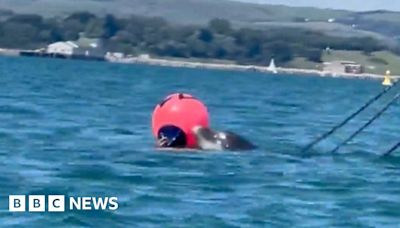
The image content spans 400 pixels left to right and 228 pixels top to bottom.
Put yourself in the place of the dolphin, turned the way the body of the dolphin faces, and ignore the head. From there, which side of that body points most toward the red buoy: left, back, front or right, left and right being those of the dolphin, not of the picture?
front

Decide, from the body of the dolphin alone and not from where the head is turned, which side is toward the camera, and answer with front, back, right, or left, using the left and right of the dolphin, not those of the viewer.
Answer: left
